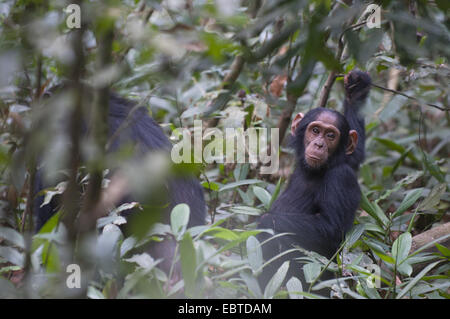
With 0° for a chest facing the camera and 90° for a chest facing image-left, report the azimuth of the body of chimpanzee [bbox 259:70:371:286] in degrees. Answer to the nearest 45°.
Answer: approximately 45°

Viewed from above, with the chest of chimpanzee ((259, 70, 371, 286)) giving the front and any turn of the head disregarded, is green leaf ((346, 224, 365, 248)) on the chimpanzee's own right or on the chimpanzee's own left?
on the chimpanzee's own left

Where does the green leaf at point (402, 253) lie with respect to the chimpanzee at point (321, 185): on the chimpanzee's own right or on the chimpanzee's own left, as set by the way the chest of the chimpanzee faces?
on the chimpanzee's own left
